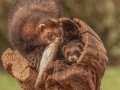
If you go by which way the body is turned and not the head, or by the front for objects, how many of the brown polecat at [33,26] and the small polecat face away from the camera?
0

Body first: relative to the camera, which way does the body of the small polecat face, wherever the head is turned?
toward the camera

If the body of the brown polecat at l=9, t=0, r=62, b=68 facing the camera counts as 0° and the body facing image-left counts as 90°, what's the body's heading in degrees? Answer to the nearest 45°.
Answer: approximately 315°
